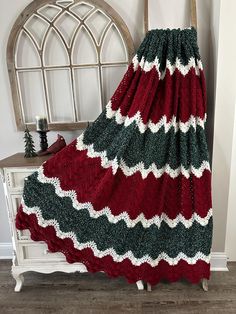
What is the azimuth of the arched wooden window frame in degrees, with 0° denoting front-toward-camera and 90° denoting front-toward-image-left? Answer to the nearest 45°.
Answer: approximately 0°
